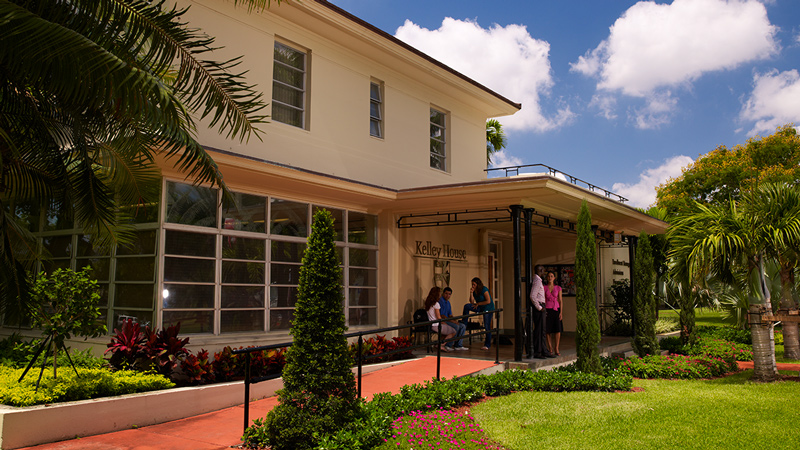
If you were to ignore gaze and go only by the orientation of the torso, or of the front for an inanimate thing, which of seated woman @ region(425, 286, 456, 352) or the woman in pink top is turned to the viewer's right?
the seated woman

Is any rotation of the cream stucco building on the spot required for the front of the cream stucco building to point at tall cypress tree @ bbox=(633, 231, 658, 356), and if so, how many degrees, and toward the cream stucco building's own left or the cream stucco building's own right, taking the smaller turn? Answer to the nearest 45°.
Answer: approximately 45° to the cream stucco building's own left

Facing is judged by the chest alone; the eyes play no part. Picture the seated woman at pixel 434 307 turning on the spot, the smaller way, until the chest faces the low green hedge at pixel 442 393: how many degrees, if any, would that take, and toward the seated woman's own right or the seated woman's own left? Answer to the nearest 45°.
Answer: approximately 90° to the seated woman's own right

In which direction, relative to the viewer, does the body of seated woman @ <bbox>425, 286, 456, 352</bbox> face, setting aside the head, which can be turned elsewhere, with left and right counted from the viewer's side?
facing to the right of the viewer
